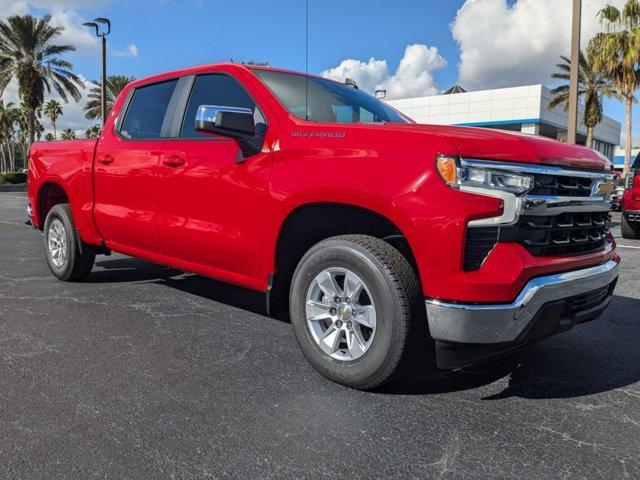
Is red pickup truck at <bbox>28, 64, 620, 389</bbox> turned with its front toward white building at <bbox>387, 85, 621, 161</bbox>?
no

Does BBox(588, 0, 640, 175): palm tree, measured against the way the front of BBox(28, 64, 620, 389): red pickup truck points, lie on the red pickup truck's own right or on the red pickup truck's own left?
on the red pickup truck's own left

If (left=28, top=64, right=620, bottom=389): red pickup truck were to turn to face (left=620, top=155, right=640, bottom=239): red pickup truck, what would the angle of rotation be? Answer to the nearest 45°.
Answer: approximately 90° to its left

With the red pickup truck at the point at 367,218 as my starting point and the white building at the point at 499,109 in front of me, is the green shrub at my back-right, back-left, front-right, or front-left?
front-left

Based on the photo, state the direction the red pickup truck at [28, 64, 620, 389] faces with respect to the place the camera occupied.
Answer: facing the viewer and to the right of the viewer

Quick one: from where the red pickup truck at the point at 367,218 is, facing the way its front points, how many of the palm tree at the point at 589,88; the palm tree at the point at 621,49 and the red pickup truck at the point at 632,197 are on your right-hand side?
0

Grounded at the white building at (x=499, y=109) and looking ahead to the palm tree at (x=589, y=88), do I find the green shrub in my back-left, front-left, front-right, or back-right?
back-right

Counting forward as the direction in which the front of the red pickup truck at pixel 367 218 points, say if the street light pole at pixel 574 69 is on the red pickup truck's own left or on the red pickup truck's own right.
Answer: on the red pickup truck's own left

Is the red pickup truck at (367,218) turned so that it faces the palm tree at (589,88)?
no

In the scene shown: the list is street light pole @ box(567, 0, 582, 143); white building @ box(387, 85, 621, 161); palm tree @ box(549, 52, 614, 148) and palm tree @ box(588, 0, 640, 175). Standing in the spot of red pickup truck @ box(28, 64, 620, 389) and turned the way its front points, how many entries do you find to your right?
0

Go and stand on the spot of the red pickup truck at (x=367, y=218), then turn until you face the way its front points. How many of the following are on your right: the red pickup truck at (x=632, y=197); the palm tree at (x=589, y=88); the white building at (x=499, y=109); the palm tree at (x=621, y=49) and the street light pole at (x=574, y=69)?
0
